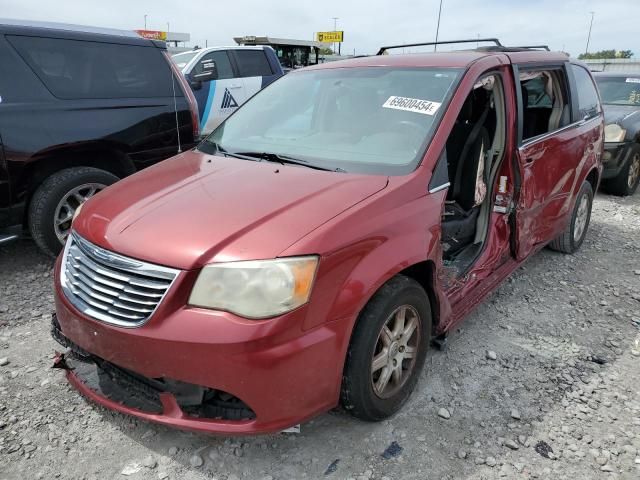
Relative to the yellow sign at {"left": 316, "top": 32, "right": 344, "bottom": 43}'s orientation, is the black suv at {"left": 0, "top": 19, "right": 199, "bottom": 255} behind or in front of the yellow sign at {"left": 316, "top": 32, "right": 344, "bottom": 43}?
in front

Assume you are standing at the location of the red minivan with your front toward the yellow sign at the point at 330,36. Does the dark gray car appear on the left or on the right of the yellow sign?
right

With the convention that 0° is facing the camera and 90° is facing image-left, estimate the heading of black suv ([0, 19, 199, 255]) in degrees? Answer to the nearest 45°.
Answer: approximately 45°

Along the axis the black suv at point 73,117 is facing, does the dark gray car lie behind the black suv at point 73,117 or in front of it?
behind

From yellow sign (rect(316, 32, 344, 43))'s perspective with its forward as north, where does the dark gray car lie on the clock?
The dark gray car is roughly at 12 o'clock from the yellow sign.
